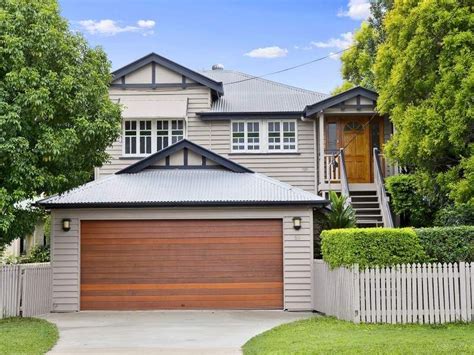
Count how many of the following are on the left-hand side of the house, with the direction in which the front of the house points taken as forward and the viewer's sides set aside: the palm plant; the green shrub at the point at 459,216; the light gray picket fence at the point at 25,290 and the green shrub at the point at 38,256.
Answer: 2

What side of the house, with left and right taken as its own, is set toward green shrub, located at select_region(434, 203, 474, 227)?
left

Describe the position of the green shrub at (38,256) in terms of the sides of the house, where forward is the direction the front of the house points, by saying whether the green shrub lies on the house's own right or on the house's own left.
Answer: on the house's own right

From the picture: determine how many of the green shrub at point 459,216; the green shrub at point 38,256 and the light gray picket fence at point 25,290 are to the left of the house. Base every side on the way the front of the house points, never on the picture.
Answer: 1

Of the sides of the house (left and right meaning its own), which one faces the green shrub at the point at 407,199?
left

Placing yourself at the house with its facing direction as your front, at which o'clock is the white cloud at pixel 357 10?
The white cloud is roughly at 7 o'clock from the house.

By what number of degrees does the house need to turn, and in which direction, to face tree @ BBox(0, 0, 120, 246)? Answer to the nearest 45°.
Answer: approximately 45° to its right

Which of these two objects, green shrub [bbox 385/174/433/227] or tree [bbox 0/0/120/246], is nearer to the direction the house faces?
the tree

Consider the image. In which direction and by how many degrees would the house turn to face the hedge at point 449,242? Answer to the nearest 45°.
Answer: approximately 45° to its left

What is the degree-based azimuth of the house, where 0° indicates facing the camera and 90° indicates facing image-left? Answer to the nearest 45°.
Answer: approximately 0°

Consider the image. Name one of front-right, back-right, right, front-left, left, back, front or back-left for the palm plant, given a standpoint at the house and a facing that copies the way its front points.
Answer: left

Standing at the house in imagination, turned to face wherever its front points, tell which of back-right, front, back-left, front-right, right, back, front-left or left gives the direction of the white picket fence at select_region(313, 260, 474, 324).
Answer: front-left
